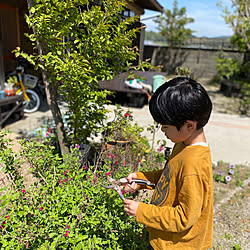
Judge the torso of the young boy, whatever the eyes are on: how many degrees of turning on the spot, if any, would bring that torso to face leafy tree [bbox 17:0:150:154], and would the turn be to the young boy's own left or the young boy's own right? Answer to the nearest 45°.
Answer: approximately 45° to the young boy's own right

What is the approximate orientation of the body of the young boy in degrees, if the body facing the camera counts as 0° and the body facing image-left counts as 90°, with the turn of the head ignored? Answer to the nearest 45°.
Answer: approximately 90°

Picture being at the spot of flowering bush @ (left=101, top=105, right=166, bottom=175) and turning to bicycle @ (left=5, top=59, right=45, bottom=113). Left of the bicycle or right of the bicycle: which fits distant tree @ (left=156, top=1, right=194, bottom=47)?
right

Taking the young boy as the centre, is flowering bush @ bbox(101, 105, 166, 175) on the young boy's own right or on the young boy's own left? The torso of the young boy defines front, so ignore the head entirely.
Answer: on the young boy's own right

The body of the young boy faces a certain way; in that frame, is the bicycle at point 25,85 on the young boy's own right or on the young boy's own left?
on the young boy's own right

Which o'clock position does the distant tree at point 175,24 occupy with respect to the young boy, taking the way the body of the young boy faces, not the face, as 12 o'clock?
The distant tree is roughly at 3 o'clock from the young boy.

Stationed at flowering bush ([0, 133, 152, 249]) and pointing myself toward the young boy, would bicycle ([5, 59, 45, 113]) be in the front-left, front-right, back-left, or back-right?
back-left
